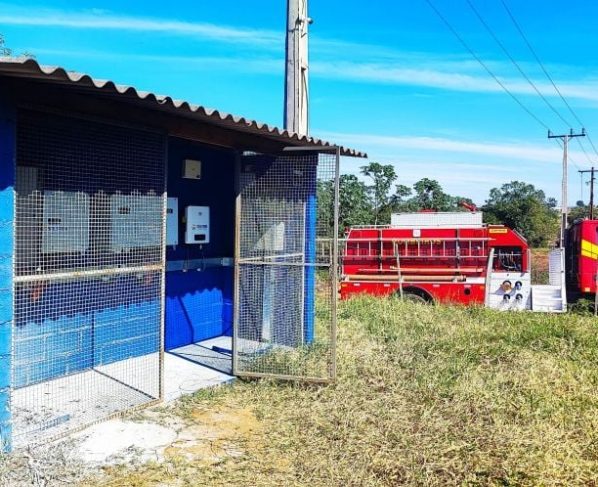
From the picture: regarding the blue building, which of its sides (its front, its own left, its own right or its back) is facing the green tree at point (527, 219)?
left

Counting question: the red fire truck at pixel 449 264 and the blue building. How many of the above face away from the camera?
0

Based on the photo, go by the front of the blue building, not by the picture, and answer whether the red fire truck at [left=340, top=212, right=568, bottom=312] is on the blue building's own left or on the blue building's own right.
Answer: on the blue building's own left

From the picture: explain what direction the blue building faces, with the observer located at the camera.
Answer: facing the viewer and to the right of the viewer
